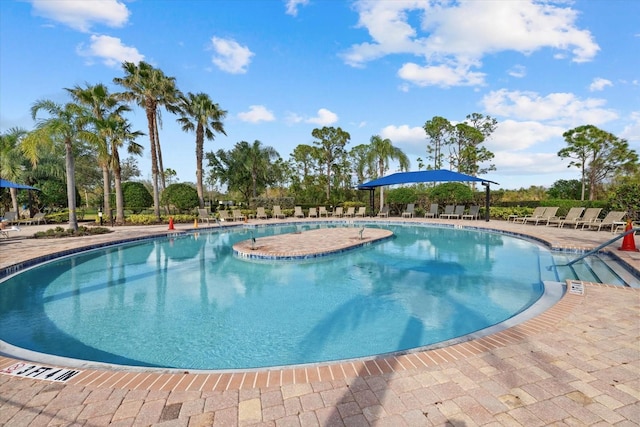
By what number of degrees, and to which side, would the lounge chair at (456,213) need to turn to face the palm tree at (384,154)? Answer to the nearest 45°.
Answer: approximately 90° to its right

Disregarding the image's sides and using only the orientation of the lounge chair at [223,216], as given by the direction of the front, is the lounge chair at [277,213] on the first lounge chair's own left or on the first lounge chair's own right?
on the first lounge chair's own left

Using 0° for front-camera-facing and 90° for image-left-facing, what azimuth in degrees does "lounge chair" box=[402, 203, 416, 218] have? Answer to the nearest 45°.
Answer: approximately 45°

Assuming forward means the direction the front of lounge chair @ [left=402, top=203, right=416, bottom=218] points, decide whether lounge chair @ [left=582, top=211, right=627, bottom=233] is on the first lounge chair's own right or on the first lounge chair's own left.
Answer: on the first lounge chair's own left

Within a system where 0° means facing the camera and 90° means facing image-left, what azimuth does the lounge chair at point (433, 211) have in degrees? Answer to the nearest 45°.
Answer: approximately 45°
